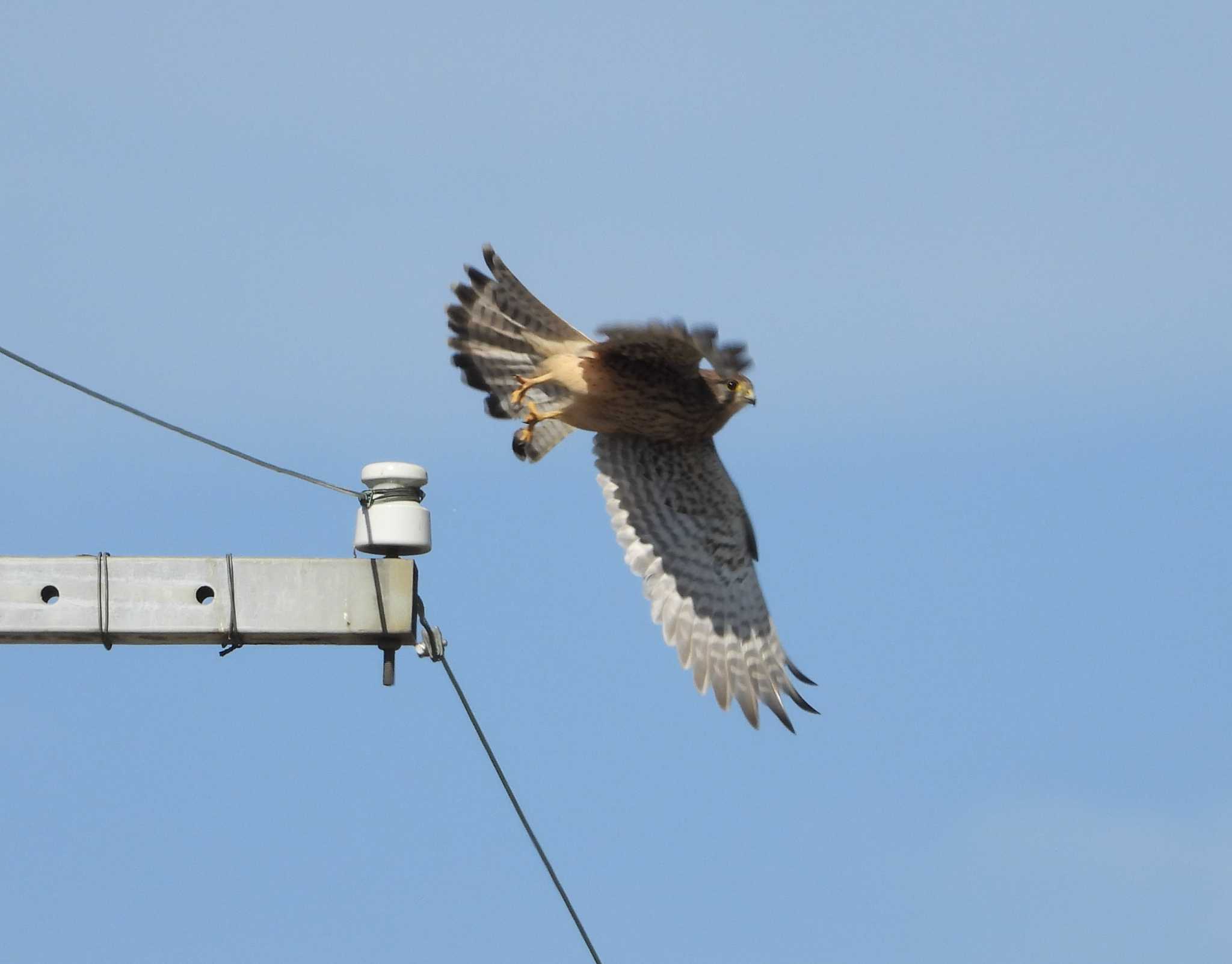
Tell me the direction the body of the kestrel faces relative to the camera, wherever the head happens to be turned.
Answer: to the viewer's right
